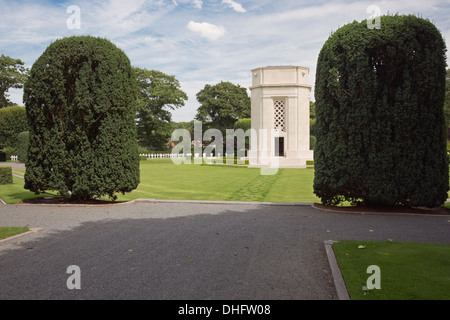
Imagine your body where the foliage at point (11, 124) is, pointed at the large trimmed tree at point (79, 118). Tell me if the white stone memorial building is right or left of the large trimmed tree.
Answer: left

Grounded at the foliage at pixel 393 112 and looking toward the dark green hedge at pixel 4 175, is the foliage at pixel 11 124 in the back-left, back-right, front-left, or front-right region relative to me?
front-right

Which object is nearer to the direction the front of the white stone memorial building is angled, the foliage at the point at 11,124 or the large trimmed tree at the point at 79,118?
the large trimmed tree

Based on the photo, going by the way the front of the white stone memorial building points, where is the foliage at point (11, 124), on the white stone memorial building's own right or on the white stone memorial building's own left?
on the white stone memorial building's own right

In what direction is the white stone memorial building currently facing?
toward the camera

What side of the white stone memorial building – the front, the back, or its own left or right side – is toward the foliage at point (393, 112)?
front

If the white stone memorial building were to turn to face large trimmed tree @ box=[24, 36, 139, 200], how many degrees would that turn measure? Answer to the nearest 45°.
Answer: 0° — it already faces it

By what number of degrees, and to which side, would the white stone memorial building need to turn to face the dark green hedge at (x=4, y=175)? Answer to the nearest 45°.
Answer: approximately 45° to its right
